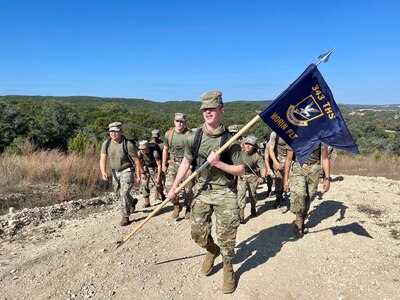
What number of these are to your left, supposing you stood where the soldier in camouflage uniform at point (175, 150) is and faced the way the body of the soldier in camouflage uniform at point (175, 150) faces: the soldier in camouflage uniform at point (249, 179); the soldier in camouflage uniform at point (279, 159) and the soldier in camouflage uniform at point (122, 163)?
2

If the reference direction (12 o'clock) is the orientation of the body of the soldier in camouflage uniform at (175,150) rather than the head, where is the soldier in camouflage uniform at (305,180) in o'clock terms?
the soldier in camouflage uniform at (305,180) is roughly at 10 o'clock from the soldier in camouflage uniform at (175,150).

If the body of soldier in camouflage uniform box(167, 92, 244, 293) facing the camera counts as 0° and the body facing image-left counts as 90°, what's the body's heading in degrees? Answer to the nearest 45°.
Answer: approximately 0°

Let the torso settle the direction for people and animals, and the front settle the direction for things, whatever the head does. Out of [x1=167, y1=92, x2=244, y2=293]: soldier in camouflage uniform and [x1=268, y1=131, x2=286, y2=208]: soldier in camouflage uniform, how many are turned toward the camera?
2

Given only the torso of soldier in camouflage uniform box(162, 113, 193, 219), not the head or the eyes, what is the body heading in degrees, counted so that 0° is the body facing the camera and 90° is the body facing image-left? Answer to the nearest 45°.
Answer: approximately 0°

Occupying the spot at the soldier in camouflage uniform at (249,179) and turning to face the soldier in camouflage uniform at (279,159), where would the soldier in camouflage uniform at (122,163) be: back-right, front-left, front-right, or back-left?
back-left

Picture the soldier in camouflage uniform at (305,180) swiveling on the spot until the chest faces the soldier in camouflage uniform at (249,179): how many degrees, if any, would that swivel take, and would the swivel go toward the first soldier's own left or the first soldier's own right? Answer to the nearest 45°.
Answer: approximately 135° to the first soldier's own right

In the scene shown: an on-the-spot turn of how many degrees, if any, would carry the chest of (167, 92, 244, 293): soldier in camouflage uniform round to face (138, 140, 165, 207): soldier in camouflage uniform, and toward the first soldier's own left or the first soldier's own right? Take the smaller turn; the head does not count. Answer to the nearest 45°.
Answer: approximately 180°
